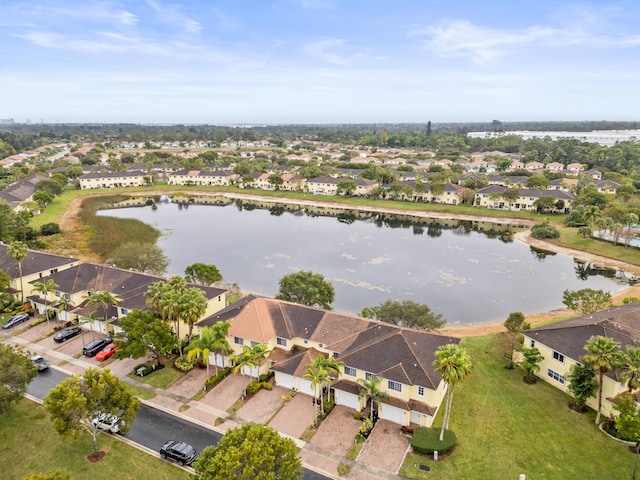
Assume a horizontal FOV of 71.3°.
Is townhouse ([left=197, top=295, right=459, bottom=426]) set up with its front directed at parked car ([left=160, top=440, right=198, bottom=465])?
yes

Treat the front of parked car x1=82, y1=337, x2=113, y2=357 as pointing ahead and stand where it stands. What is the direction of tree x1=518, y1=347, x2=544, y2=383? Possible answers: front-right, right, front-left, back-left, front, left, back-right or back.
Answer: right

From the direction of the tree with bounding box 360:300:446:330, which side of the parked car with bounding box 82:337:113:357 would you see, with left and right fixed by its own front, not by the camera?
right

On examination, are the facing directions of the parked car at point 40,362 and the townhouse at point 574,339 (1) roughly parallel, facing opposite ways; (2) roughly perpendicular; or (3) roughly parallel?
roughly perpendicular

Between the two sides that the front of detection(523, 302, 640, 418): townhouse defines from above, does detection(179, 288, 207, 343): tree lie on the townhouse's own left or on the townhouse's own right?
on the townhouse's own right

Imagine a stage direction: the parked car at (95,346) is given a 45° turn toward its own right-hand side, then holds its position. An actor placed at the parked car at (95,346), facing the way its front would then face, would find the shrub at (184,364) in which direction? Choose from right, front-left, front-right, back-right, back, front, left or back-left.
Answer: front-right

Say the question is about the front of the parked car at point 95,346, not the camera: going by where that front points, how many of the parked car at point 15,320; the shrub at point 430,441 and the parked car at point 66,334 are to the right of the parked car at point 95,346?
1

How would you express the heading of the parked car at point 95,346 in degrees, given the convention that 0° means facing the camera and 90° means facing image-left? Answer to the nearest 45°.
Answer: approximately 225°

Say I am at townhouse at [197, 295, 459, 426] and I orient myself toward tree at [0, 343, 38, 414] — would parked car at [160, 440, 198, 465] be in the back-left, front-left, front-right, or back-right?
front-left

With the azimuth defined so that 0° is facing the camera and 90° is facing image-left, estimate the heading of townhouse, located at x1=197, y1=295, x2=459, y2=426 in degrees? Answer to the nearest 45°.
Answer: approximately 45°

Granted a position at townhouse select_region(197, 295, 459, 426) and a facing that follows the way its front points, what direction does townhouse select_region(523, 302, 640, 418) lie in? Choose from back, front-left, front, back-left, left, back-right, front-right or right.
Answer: back-left

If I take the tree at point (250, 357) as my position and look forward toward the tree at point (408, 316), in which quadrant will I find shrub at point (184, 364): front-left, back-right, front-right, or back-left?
back-left

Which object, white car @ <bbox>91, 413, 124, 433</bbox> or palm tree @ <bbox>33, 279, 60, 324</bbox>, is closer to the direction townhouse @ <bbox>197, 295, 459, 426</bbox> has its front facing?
the white car

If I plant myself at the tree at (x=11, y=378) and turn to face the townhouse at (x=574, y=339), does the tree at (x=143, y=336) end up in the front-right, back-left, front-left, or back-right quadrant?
front-left

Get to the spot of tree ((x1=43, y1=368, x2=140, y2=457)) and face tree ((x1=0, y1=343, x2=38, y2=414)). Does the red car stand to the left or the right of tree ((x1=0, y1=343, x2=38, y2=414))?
right

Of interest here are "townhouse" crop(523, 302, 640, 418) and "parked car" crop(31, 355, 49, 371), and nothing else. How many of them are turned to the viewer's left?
0
